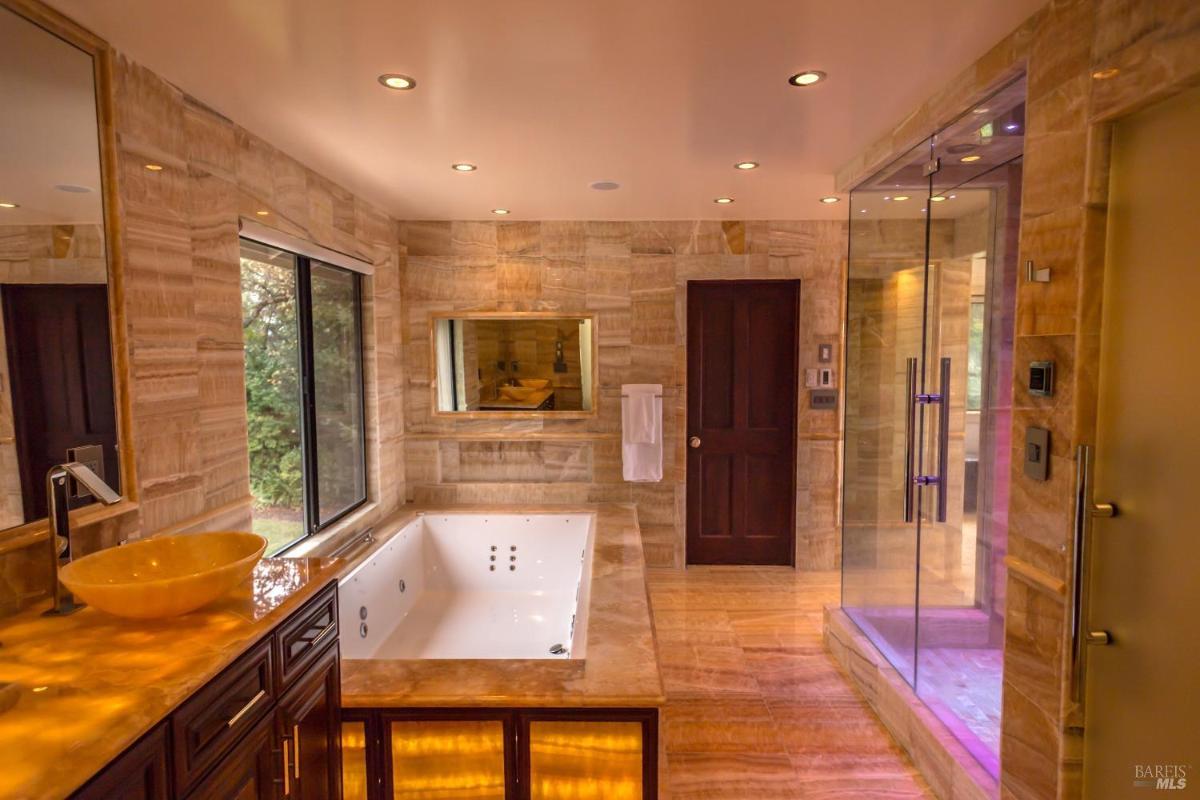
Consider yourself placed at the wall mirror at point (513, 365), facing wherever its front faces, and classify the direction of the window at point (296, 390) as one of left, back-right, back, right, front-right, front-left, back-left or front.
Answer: front-right

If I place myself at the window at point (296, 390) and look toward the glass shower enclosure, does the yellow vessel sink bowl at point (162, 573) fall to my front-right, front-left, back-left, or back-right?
front-right

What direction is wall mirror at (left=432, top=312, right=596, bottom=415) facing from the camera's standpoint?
toward the camera

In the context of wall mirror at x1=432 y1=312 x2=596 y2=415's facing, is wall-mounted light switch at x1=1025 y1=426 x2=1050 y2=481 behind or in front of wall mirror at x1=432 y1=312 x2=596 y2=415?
in front

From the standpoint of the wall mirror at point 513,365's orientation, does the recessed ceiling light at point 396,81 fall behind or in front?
in front

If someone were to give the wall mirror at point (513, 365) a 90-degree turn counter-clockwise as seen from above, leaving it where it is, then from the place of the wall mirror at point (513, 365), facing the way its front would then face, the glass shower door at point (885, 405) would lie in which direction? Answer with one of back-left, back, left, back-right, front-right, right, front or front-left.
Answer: front-right

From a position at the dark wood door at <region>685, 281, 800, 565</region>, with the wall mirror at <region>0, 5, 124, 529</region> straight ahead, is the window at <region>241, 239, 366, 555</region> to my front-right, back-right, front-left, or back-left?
front-right

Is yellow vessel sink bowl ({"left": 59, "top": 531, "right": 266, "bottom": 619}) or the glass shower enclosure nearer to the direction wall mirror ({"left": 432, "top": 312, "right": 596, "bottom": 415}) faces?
the yellow vessel sink bowl

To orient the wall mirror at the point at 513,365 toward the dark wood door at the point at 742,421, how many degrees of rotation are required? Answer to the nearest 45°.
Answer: approximately 90° to its left
